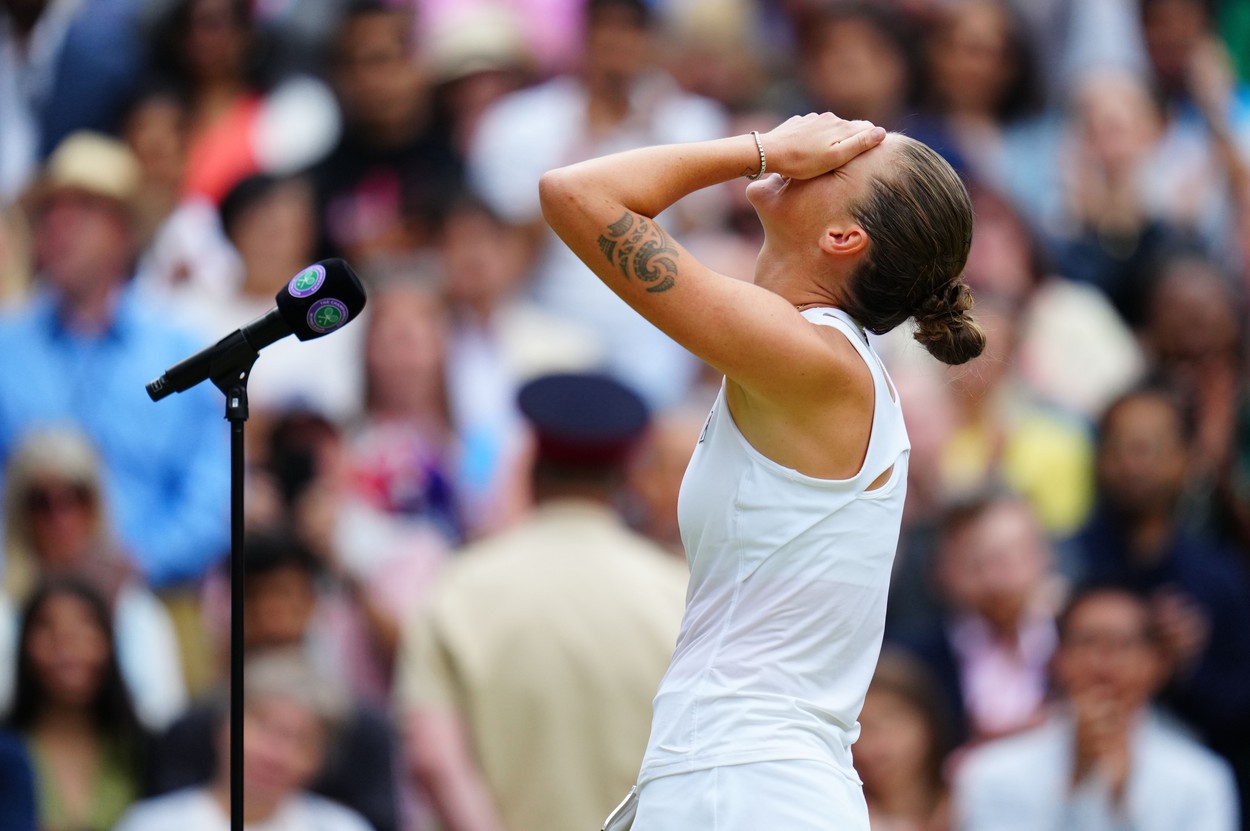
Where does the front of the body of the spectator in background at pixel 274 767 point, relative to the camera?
toward the camera

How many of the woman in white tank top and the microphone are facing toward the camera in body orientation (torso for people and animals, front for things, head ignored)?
0

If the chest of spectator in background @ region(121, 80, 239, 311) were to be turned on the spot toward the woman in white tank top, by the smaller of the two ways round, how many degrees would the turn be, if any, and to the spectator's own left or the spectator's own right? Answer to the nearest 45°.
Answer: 0° — they already face them

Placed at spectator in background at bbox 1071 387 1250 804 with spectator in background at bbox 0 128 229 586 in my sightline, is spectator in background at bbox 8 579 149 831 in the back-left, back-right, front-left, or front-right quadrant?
front-left

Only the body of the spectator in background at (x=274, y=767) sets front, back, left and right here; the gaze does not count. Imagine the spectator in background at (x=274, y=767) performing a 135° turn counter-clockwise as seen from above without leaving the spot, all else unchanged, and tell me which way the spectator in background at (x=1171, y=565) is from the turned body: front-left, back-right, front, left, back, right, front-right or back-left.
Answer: front-right

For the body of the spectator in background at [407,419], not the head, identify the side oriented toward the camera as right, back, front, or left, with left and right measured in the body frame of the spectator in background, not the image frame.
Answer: front

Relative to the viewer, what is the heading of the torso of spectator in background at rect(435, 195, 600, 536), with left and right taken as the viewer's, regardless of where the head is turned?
facing the viewer

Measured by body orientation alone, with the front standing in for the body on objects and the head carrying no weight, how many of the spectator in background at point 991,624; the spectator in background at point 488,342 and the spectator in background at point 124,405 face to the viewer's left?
0

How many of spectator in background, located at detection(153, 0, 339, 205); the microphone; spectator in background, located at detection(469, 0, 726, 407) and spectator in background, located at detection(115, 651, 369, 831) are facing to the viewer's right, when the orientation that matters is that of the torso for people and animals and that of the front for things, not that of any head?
1

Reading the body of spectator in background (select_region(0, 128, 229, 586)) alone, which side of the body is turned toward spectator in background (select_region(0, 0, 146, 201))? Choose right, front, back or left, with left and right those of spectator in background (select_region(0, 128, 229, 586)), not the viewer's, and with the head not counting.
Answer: back

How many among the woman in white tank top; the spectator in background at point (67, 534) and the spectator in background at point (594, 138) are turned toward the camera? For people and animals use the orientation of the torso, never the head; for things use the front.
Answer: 2
